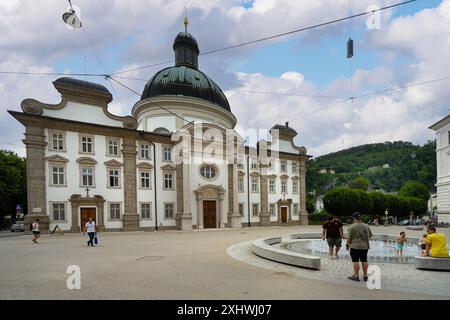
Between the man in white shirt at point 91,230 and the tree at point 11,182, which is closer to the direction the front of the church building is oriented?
the man in white shirt

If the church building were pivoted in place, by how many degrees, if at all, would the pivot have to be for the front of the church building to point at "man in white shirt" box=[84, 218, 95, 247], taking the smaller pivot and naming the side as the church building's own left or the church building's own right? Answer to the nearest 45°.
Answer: approximately 45° to the church building's own right

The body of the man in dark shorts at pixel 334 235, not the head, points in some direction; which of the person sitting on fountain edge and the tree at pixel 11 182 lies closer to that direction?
the tree

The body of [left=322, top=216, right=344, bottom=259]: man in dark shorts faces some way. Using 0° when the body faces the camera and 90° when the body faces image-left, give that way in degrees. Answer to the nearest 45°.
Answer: approximately 180°

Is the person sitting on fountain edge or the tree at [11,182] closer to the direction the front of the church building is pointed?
the person sitting on fountain edge
